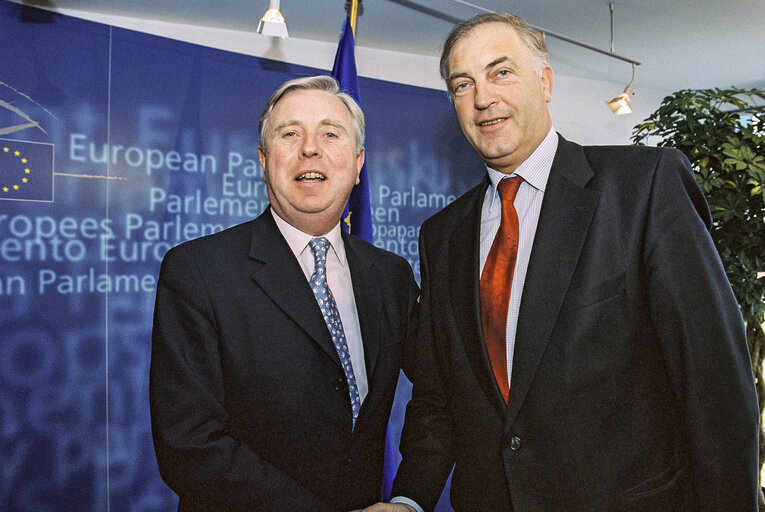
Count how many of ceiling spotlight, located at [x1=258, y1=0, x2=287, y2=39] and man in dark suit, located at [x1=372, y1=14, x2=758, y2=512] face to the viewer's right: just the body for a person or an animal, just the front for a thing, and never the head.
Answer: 0

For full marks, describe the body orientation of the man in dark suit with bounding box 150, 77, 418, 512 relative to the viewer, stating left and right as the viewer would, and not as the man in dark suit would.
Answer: facing the viewer and to the right of the viewer

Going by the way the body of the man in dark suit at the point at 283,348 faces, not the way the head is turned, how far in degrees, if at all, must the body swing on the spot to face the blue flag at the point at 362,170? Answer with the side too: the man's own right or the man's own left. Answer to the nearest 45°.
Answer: approximately 135° to the man's own left

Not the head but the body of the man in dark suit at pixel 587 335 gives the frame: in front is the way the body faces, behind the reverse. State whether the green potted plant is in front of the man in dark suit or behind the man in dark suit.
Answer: behind

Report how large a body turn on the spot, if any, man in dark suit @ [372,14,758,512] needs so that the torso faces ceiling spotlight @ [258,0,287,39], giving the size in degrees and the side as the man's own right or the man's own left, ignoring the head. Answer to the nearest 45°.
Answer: approximately 90° to the man's own right

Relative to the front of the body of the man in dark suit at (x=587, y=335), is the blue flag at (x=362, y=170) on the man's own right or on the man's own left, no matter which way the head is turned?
on the man's own right

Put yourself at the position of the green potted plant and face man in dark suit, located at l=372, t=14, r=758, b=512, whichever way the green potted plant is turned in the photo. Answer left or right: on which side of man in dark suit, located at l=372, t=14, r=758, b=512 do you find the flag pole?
right

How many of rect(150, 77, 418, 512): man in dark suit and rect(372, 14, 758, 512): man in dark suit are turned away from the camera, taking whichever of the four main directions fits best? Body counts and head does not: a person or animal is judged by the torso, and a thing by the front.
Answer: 0

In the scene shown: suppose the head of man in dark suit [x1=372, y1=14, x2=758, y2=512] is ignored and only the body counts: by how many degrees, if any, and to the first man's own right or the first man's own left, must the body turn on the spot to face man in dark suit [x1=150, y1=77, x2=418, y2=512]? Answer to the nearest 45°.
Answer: approximately 45° to the first man's own right

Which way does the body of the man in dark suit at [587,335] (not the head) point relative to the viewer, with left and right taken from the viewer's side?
facing the viewer and to the left of the viewer

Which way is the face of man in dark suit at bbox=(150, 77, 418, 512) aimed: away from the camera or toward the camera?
toward the camera

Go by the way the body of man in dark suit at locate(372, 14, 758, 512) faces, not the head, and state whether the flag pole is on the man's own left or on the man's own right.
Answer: on the man's own right
